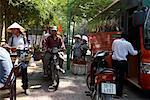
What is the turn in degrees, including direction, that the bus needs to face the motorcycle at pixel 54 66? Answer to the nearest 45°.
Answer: approximately 135° to its right

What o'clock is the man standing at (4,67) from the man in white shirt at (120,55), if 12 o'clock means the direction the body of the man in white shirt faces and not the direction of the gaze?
The man standing is roughly at 7 o'clock from the man in white shirt.

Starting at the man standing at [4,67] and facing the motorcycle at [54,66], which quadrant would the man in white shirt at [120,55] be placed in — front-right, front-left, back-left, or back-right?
front-right

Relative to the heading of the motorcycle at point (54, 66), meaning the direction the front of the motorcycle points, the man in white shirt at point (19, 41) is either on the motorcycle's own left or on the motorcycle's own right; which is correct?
on the motorcycle's own right

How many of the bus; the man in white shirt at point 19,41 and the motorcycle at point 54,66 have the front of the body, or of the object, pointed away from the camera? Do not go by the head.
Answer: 0

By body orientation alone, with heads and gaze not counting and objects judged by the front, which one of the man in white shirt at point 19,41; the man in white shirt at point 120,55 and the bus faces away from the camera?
the man in white shirt at point 120,55

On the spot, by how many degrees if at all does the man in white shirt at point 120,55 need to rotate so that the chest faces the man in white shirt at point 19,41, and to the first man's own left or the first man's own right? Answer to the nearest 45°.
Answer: approximately 90° to the first man's own left

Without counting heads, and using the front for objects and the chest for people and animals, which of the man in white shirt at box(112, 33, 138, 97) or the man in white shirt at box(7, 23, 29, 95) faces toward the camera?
the man in white shirt at box(7, 23, 29, 95)

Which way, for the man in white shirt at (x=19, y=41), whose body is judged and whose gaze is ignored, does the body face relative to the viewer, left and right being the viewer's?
facing the viewer

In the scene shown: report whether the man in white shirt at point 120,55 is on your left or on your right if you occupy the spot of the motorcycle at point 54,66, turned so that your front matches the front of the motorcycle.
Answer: on your left

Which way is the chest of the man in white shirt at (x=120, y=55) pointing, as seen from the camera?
away from the camera

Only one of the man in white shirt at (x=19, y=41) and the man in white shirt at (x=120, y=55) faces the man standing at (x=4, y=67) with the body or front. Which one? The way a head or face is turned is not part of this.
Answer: the man in white shirt at (x=19, y=41)

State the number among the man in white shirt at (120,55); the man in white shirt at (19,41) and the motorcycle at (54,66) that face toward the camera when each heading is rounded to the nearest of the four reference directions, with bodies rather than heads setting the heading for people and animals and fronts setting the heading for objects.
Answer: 2
